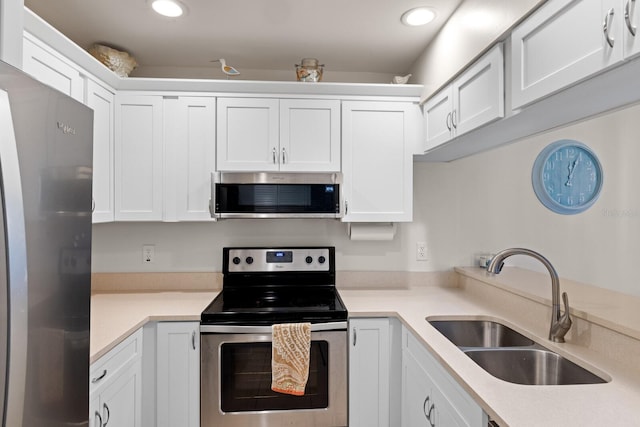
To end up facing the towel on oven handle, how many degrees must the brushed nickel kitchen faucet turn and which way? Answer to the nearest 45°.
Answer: approximately 45° to its right

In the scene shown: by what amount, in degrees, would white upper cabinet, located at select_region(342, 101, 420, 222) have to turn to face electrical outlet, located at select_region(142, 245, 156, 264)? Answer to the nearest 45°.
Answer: approximately 90° to its right

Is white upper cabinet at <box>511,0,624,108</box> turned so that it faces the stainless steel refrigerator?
yes

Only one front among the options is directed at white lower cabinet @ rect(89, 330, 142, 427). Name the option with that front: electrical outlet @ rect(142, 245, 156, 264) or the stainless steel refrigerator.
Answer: the electrical outlet

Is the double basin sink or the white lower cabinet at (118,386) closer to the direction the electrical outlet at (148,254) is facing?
the white lower cabinet

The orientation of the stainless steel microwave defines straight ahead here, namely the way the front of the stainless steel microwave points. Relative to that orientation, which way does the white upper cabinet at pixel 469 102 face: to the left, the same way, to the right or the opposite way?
to the right

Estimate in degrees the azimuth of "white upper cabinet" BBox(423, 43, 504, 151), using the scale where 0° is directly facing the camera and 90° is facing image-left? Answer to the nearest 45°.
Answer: approximately 45°

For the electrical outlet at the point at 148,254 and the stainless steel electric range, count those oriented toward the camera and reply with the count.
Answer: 2

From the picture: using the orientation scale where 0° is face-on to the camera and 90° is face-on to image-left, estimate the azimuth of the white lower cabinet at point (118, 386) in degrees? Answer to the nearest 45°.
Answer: approximately 315°
